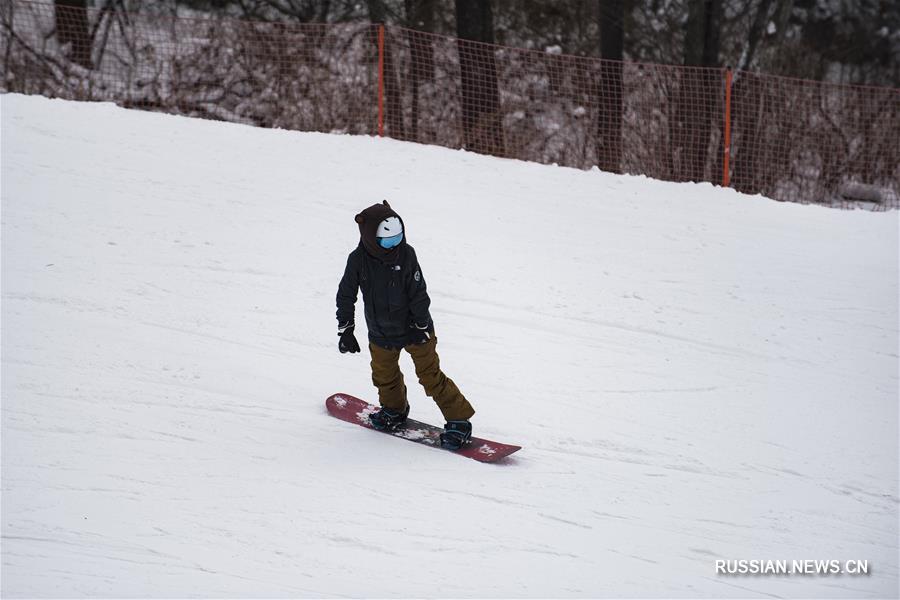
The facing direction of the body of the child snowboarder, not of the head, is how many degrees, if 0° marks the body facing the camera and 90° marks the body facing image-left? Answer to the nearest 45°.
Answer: approximately 0°

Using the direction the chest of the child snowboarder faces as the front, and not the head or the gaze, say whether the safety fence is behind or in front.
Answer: behind

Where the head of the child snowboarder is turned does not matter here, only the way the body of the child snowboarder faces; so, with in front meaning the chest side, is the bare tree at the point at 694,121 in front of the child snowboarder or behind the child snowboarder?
behind
